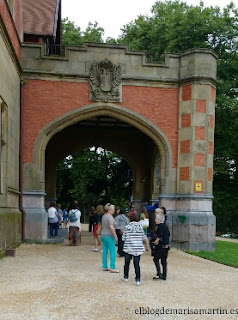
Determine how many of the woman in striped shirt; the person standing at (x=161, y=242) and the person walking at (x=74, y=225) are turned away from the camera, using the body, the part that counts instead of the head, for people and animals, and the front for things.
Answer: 2

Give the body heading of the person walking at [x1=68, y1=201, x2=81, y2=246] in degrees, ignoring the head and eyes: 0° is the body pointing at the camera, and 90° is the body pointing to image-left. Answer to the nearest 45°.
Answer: approximately 180°

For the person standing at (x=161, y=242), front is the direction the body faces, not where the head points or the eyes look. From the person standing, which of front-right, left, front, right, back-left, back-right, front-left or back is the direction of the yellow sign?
right

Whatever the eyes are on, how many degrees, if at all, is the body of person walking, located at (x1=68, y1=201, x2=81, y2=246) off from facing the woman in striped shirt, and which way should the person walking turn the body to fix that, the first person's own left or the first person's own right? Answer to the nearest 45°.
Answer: approximately 180°

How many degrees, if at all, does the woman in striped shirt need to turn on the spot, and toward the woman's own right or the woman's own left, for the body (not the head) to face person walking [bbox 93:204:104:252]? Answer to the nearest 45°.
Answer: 0° — they already face them

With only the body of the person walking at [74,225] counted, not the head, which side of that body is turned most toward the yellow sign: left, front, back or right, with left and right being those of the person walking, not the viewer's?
right

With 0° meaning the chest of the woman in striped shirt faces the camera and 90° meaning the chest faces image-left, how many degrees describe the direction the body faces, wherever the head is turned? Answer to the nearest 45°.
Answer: approximately 180°

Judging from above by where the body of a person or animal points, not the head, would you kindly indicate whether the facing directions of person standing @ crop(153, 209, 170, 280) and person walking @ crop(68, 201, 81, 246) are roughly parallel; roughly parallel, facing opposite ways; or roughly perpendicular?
roughly perpendicular

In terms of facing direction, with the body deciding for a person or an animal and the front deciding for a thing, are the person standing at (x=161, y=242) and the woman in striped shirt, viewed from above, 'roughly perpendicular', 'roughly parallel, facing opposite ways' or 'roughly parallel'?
roughly perpendicular

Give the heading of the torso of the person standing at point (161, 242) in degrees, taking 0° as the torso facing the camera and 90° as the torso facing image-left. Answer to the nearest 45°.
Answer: approximately 90°
